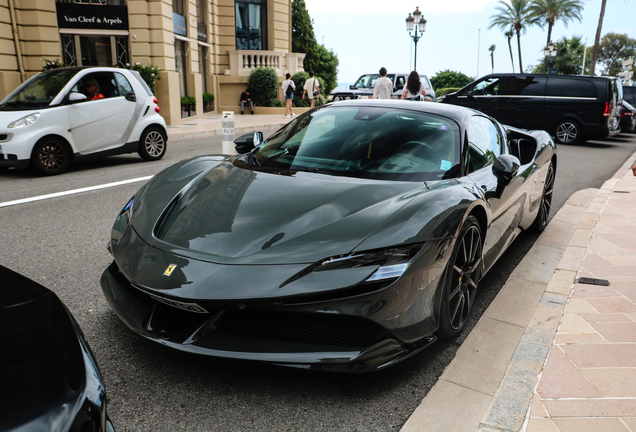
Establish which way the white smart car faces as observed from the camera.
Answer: facing the viewer and to the left of the viewer

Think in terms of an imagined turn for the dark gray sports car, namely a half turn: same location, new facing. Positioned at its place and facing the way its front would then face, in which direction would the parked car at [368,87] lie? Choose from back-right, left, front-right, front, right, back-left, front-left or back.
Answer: front-left

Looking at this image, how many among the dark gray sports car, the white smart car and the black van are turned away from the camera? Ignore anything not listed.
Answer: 0

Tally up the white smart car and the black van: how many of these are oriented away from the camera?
0

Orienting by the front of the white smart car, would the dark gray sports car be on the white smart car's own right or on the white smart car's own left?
on the white smart car's own left

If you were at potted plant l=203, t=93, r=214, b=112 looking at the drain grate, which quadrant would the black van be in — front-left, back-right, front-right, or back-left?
front-left

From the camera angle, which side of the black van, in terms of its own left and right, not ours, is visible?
left

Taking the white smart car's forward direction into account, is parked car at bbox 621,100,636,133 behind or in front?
behind

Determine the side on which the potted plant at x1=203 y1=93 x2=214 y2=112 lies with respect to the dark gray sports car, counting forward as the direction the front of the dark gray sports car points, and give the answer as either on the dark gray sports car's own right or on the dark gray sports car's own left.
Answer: on the dark gray sports car's own right

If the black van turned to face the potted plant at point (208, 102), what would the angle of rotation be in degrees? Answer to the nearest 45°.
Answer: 0° — it already faces it

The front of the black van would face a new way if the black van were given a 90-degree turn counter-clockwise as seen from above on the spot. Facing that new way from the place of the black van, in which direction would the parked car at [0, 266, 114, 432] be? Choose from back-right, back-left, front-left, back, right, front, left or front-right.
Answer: front

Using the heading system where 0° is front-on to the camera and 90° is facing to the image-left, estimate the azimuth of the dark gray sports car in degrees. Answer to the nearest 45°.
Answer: approximately 45°

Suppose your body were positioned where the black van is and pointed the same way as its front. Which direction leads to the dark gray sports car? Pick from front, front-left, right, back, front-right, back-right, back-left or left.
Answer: left

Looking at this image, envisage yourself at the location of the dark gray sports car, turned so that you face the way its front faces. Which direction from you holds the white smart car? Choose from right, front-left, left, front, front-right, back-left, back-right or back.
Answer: right

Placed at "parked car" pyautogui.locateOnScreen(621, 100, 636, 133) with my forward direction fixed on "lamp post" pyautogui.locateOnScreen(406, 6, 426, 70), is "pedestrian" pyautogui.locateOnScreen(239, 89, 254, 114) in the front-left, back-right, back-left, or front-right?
front-left

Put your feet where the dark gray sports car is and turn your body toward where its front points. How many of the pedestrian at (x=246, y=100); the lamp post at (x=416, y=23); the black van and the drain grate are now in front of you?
0

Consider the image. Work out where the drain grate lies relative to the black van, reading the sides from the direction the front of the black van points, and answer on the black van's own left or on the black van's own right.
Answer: on the black van's own left

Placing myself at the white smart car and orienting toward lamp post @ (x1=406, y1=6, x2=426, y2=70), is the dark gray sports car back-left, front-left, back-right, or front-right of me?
back-right
